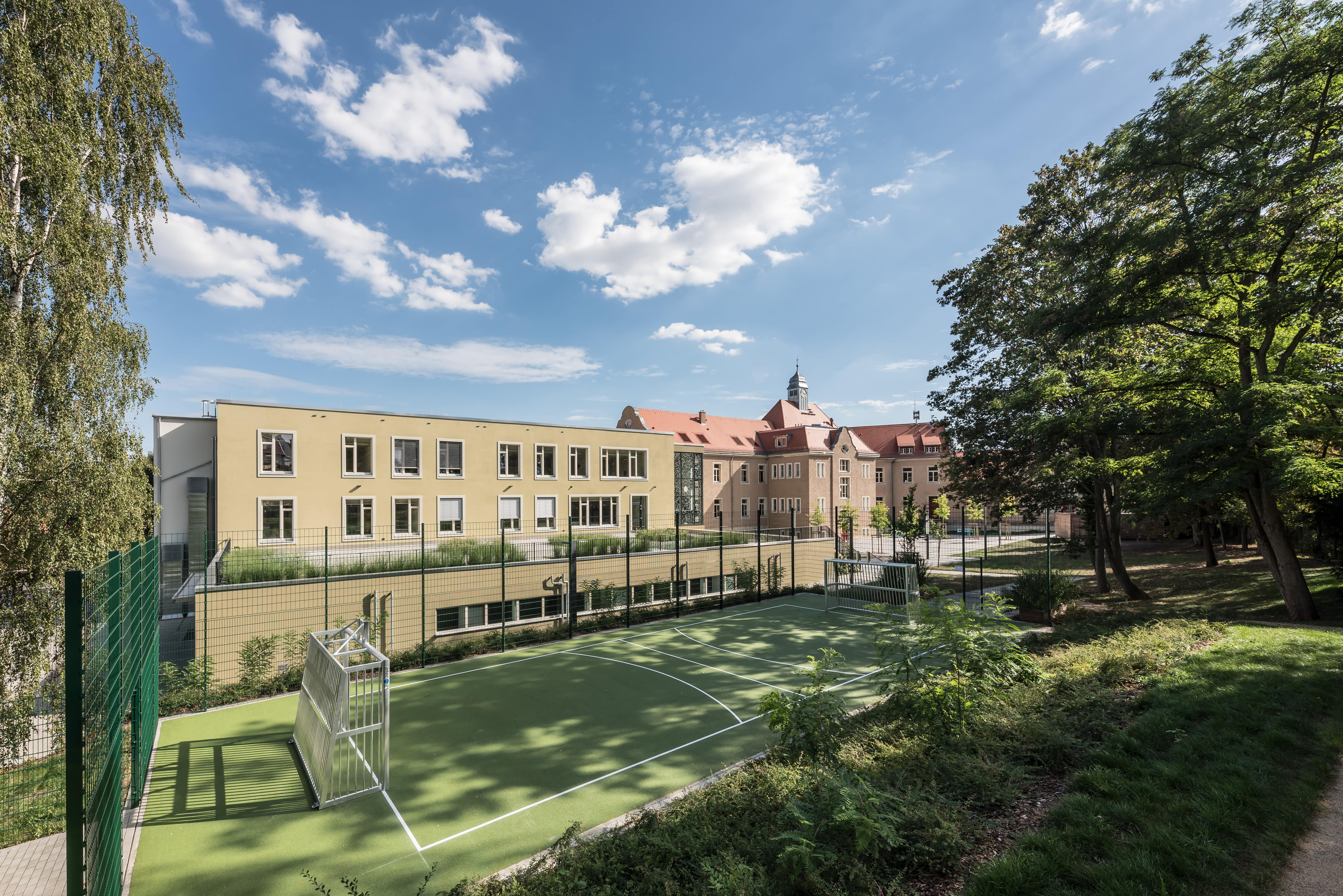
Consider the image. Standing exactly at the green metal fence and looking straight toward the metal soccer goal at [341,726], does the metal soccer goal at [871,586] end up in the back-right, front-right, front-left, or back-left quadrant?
front-right

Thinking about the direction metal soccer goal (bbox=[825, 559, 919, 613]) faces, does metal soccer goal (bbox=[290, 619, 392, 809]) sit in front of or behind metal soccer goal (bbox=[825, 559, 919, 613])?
in front

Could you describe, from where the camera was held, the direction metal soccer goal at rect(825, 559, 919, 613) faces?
facing the viewer and to the left of the viewer

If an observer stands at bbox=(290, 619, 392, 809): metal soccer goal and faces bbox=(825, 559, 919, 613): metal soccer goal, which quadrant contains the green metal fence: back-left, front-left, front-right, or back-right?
back-right

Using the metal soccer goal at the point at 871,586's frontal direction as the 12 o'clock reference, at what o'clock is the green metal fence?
The green metal fence is roughly at 11 o'clock from the metal soccer goal.
